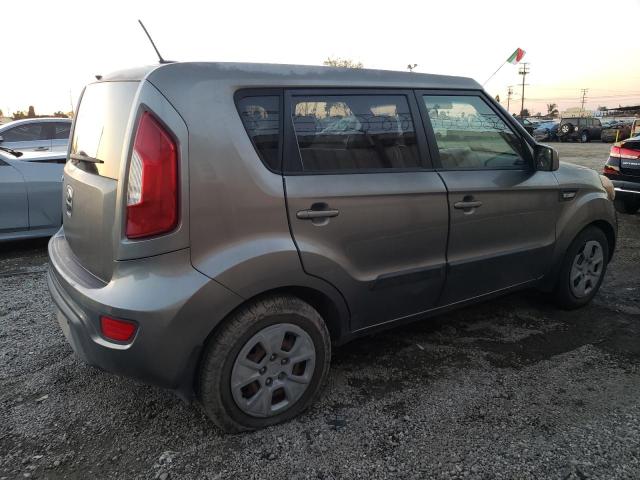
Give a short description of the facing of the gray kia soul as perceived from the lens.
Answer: facing away from the viewer and to the right of the viewer

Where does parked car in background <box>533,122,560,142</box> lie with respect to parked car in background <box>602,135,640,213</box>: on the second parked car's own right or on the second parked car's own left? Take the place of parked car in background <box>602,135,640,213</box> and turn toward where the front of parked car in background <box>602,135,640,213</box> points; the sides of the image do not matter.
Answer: on the second parked car's own left

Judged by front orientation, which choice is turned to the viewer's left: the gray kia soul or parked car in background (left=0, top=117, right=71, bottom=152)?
the parked car in background

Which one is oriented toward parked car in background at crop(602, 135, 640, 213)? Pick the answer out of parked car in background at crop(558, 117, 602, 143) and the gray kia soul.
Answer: the gray kia soul

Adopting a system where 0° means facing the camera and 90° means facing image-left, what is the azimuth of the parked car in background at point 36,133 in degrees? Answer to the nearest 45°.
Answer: approximately 90°

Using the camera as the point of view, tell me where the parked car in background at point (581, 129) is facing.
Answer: facing away from the viewer and to the right of the viewer

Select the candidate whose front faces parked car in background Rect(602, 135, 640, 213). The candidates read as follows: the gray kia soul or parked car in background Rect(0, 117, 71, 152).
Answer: the gray kia soul

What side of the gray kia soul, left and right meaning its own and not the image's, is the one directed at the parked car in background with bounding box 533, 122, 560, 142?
front

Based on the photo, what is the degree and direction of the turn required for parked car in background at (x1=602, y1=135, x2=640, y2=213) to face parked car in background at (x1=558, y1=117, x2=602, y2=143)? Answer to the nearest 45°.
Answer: approximately 45° to its left
